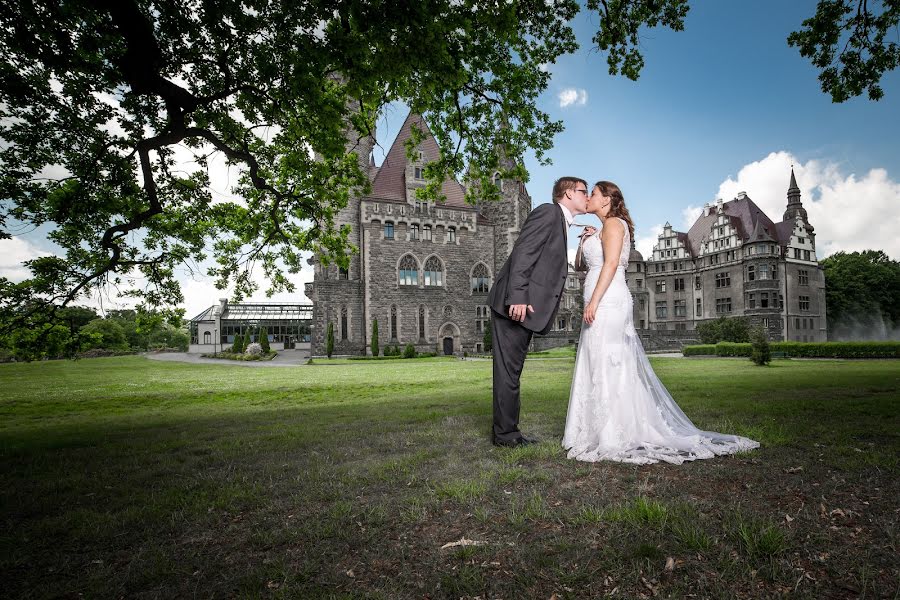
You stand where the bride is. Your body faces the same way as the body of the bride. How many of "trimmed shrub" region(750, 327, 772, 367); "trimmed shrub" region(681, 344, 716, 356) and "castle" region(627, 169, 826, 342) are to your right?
3

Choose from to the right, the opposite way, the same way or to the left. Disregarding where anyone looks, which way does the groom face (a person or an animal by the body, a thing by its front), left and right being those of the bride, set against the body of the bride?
the opposite way

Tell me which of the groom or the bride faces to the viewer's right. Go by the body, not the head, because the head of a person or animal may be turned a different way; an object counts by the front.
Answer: the groom

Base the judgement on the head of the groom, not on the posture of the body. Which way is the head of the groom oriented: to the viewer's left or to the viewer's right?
to the viewer's right

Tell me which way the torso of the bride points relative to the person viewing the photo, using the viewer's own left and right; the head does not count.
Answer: facing to the left of the viewer

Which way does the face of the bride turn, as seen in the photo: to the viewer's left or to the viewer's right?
to the viewer's left

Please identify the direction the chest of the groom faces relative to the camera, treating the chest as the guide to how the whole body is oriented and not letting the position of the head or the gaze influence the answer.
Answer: to the viewer's right

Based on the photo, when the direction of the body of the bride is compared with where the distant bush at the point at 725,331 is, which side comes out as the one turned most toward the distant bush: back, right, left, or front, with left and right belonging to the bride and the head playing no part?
right
